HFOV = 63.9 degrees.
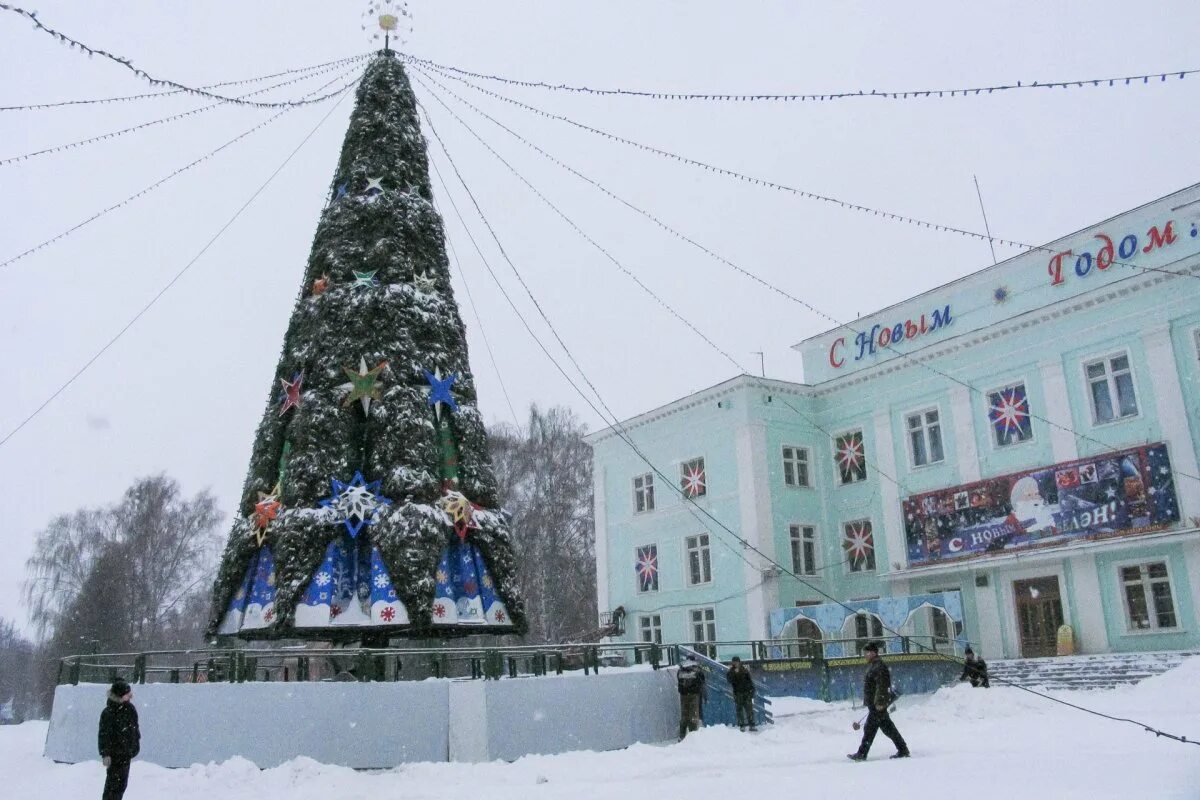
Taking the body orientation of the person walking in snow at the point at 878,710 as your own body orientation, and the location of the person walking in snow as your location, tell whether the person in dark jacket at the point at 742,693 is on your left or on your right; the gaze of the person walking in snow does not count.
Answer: on your right

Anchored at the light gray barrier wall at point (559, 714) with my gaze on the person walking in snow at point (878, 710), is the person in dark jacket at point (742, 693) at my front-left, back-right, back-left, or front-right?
front-left

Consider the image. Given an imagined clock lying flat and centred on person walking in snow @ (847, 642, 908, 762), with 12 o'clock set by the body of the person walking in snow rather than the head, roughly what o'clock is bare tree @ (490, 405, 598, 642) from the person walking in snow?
The bare tree is roughly at 2 o'clock from the person walking in snow.

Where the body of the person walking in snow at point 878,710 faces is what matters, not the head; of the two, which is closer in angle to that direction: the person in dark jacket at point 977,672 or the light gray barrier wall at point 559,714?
the light gray barrier wall

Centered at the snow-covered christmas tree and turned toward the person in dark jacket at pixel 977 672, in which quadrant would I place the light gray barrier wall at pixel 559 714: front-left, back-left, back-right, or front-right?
front-right

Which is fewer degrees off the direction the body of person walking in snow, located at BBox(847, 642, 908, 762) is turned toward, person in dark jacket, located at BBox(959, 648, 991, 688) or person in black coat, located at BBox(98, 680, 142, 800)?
the person in black coat

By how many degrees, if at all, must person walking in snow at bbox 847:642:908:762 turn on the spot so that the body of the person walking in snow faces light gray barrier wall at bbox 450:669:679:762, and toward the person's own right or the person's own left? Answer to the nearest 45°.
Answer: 0° — they already face it

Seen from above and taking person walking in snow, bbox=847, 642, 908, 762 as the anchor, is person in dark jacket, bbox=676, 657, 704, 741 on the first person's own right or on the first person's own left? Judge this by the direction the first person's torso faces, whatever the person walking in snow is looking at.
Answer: on the first person's own right

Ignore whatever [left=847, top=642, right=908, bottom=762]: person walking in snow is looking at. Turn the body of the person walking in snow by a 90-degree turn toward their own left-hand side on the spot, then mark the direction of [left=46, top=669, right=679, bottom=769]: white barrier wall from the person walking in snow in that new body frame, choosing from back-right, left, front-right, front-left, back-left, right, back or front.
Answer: right

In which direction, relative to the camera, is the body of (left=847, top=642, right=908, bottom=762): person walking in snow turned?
to the viewer's left

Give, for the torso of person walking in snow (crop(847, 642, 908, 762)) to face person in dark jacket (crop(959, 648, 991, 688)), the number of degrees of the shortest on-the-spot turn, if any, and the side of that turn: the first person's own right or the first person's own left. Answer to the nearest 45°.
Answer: approximately 90° to the first person's own right
